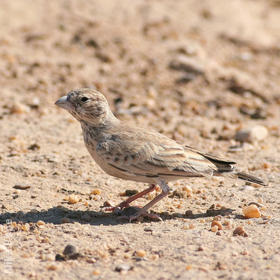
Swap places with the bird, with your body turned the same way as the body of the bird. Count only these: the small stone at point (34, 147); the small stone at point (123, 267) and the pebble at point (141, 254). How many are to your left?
2

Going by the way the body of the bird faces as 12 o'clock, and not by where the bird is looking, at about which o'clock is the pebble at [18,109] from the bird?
The pebble is roughly at 2 o'clock from the bird.

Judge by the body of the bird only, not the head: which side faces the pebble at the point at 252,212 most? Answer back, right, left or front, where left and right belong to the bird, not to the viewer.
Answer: back

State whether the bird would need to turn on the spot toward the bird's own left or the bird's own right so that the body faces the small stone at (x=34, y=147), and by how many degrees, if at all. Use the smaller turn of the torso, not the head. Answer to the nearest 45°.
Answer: approximately 45° to the bird's own right

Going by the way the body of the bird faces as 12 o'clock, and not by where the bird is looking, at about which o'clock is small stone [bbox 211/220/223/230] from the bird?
The small stone is roughly at 7 o'clock from the bird.

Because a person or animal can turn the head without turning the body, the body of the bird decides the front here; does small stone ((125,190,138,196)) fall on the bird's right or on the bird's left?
on the bird's right

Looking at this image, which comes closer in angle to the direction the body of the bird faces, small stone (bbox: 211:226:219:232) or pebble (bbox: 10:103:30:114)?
the pebble

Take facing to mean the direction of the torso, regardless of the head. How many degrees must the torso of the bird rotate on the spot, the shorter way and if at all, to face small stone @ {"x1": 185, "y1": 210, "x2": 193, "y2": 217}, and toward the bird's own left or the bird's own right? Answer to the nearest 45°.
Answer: approximately 180°

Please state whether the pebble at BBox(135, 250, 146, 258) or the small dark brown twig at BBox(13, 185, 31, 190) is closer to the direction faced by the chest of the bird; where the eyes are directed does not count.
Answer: the small dark brown twig

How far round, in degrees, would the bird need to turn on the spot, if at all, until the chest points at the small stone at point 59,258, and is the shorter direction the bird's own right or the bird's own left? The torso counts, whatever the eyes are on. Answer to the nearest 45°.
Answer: approximately 90° to the bird's own left

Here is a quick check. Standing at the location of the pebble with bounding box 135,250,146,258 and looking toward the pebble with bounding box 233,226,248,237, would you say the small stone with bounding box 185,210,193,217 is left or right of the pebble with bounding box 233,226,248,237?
left

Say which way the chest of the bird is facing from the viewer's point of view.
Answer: to the viewer's left

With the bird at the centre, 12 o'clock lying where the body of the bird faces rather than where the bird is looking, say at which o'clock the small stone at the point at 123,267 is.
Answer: The small stone is roughly at 9 o'clock from the bird.

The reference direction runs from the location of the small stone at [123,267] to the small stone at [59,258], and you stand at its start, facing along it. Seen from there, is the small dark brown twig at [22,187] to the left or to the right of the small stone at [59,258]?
right
